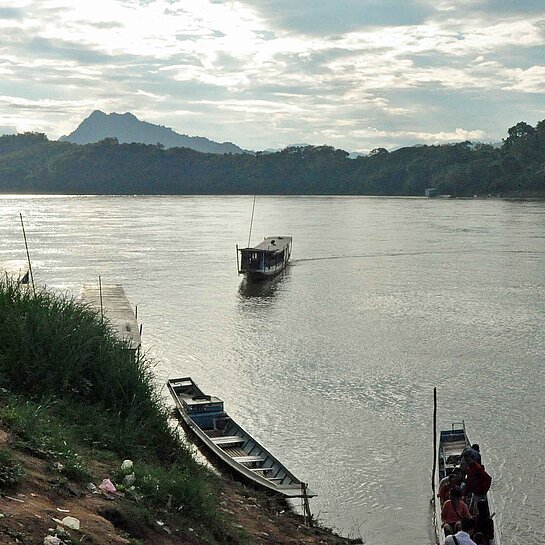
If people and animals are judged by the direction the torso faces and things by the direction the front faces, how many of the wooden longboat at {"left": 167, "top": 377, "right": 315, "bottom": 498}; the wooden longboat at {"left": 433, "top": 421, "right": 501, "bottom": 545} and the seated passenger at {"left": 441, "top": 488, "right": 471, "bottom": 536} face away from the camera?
2

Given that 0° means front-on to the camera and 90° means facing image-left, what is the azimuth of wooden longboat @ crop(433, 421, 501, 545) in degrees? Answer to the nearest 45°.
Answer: approximately 180°

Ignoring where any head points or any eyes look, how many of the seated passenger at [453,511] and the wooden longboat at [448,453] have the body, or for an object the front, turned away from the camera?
2

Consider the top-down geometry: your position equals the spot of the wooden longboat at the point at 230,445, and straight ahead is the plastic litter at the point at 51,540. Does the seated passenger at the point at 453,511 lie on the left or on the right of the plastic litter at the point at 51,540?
left

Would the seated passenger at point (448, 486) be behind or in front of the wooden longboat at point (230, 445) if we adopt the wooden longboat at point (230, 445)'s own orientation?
in front

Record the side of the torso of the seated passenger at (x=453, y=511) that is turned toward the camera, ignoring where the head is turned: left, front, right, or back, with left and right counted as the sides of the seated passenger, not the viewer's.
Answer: back
